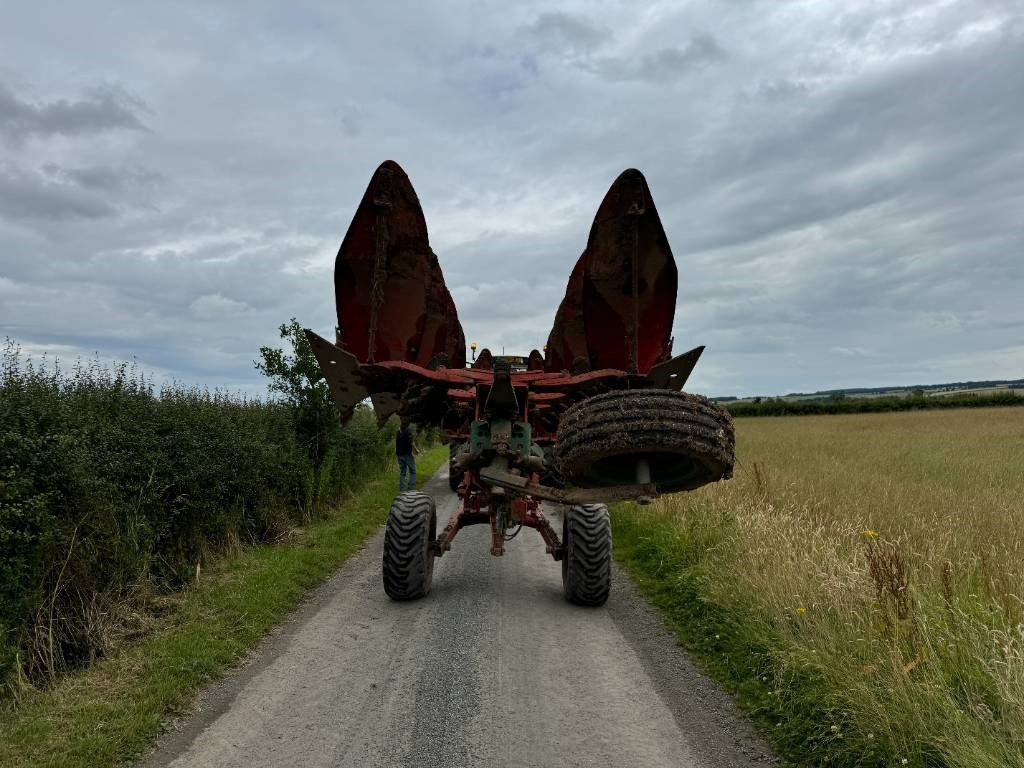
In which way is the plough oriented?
away from the camera

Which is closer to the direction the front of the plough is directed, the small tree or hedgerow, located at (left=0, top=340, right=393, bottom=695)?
the small tree

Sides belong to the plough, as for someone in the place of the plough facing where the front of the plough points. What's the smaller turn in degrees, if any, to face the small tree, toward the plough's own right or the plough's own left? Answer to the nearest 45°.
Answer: approximately 45° to the plough's own left

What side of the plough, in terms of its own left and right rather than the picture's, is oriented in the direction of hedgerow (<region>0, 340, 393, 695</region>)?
left
